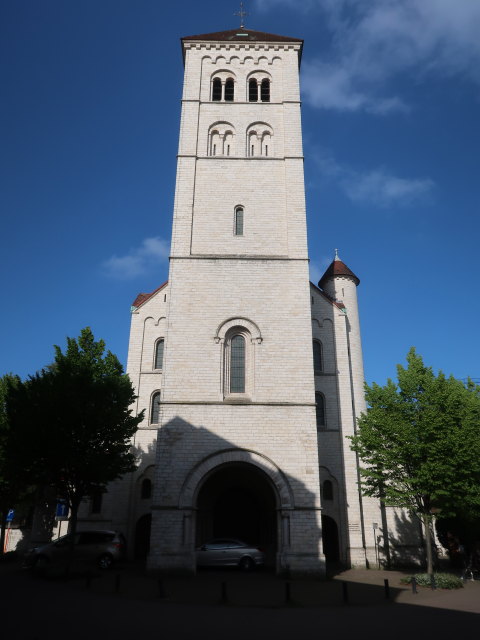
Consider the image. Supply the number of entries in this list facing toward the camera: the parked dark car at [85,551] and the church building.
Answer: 1

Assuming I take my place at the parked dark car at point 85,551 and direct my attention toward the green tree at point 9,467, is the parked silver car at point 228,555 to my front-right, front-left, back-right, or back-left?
back-right

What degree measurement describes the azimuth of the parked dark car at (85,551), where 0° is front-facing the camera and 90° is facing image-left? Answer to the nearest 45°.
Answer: approximately 90°

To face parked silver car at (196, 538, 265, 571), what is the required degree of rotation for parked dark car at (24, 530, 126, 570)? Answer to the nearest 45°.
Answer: approximately 180°

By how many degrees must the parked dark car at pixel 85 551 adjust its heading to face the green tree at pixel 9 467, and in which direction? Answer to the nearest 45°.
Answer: approximately 45° to its right

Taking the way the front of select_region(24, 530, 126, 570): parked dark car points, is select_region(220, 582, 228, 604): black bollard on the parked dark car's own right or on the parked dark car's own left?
on the parked dark car's own left

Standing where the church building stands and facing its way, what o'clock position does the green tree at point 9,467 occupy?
The green tree is roughly at 3 o'clock from the church building.

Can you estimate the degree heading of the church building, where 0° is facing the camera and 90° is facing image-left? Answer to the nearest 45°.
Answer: approximately 0°
